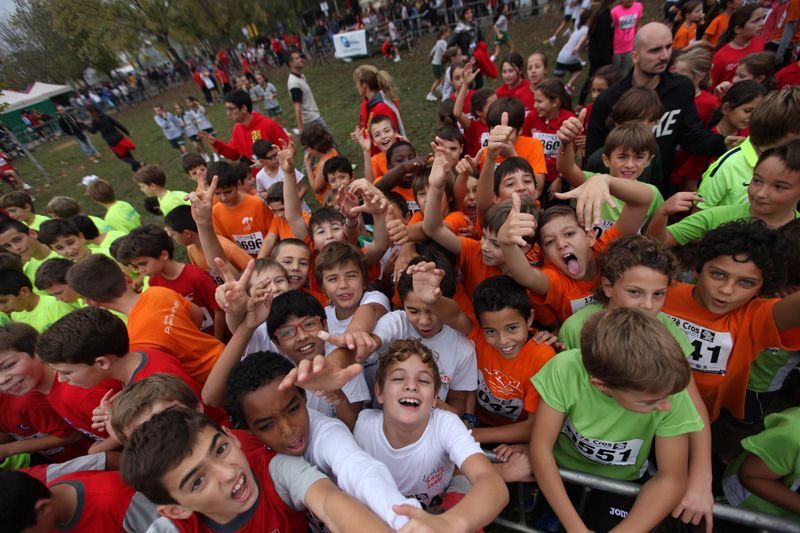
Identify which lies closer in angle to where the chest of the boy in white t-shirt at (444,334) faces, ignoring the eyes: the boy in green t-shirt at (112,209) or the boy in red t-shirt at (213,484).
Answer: the boy in red t-shirt

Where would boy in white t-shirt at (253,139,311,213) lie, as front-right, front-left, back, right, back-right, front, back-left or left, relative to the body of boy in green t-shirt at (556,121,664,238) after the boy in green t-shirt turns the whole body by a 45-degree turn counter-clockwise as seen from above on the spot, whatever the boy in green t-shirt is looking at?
back-right

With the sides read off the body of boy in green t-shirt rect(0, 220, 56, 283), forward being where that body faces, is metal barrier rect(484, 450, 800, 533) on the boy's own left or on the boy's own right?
on the boy's own left

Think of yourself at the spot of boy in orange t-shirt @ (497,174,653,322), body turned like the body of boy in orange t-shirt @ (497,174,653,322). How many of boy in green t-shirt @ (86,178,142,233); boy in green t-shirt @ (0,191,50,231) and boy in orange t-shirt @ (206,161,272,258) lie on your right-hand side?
3

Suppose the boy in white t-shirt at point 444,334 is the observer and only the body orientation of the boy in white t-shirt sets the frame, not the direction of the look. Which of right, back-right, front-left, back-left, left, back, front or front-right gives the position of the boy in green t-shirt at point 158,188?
back-right

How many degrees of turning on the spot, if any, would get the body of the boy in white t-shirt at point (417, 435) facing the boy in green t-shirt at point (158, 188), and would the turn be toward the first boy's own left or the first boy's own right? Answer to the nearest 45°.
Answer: approximately 135° to the first boy's own right

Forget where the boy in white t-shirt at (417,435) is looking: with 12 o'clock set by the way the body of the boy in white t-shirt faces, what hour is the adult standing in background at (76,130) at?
The adult standing in background is roughly at 5 o'clock from the boy in white t-shirt.

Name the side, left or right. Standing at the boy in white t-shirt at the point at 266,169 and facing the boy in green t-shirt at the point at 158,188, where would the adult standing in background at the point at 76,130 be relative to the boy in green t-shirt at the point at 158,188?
right

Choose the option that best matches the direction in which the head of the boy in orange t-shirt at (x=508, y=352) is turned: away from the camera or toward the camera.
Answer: toward the camera

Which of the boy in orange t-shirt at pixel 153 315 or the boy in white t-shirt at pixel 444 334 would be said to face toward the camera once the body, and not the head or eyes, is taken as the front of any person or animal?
the boy in white t-shirt

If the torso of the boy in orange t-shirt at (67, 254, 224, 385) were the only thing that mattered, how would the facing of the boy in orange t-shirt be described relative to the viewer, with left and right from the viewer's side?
facing away from the viewer and to the left of the viewer

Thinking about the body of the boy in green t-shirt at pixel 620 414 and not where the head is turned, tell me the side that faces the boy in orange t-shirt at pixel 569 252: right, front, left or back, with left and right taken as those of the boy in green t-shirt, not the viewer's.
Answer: back

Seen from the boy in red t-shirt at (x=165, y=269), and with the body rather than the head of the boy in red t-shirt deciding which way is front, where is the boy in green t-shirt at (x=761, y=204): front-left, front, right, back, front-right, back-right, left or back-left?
left

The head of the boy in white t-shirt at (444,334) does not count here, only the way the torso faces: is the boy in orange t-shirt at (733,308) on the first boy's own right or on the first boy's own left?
on the first boy's own left

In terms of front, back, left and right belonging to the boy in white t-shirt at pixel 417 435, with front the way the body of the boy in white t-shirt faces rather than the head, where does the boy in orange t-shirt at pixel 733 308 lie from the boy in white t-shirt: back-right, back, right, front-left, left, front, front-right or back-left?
left
